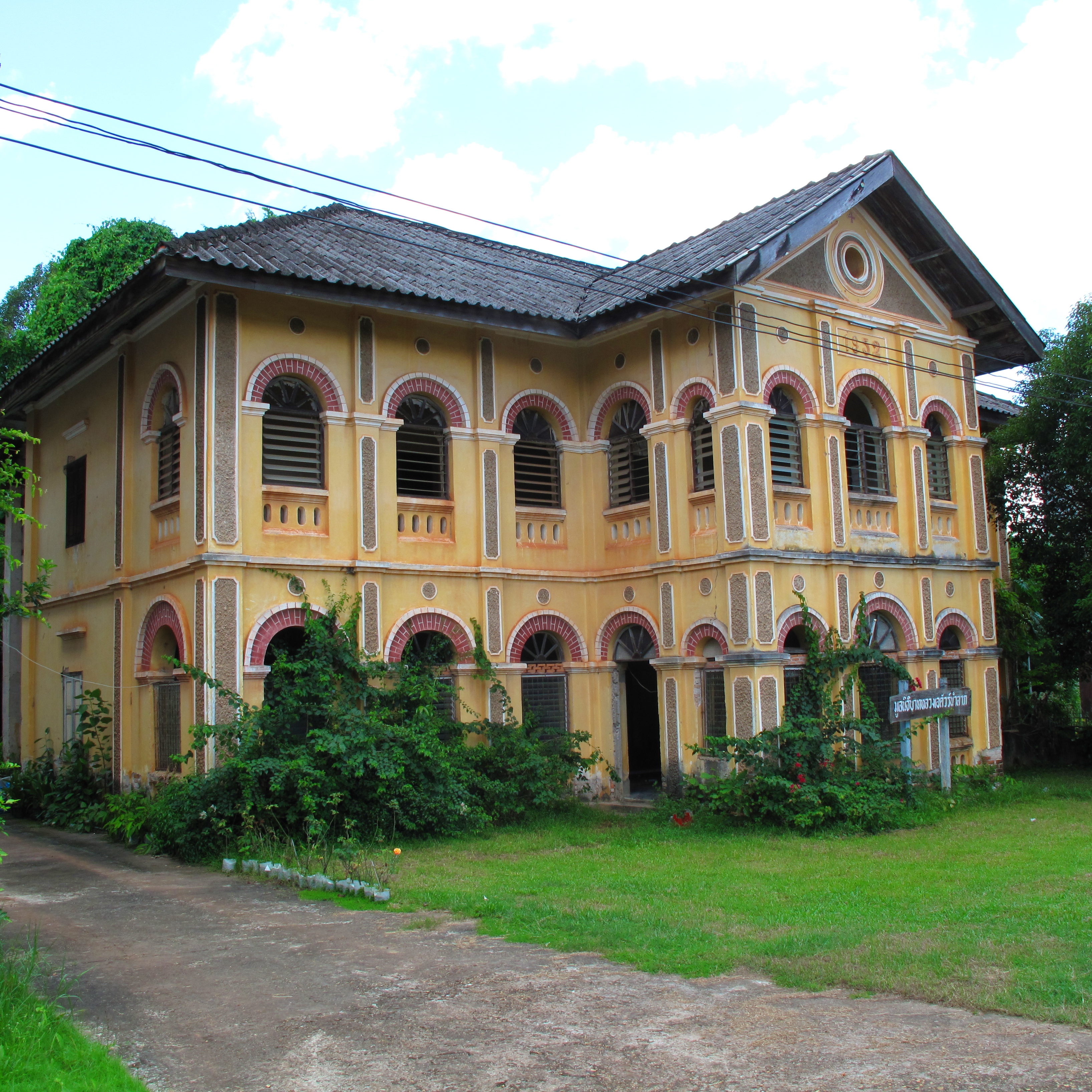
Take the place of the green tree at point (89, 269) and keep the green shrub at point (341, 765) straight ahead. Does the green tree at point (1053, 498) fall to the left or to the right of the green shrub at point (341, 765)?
left

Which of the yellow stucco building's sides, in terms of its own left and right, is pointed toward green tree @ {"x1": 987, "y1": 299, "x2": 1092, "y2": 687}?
left

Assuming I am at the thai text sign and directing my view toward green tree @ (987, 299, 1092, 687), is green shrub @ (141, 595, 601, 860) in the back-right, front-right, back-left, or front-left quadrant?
back-left

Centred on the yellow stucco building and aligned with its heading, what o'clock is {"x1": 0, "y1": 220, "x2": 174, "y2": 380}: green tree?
The green tree is roughly at 6 o'clock from the yellow stucco building.

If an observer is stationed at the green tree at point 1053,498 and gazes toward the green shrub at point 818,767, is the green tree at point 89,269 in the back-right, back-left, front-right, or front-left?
front-right
